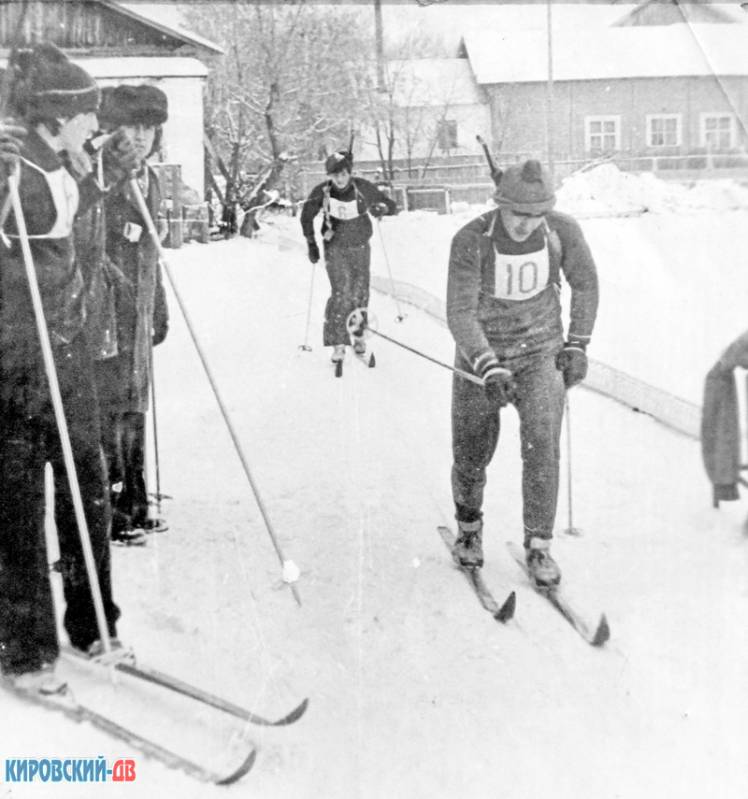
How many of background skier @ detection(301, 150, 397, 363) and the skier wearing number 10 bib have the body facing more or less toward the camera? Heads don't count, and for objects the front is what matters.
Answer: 2

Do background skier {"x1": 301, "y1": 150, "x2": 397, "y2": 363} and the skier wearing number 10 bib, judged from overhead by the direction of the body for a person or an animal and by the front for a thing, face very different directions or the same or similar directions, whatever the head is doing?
same or similar directions

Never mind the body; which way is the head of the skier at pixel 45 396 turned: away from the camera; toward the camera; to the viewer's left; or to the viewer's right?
to the viewer's right

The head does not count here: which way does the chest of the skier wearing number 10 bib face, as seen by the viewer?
toward the camera

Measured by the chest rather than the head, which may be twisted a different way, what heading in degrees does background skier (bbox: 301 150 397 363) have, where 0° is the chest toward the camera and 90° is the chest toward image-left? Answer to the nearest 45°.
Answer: approximately 0°

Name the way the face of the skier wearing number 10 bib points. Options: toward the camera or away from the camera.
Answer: toward the camera
